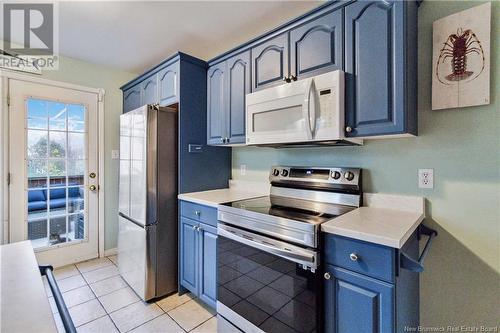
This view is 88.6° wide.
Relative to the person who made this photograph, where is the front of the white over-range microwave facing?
facing the viewer and to the left of the viewer

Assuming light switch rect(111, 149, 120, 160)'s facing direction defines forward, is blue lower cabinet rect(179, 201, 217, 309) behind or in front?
in front

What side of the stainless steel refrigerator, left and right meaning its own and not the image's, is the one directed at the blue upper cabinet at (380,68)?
left

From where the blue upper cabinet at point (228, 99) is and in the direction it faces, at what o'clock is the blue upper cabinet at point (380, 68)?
the blue upper cabinet at point (380, 68) is roughly at 9 o'clock from the blue upper cabinet at point (228, 99).

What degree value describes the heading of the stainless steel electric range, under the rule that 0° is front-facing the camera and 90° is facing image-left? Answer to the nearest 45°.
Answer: approximately 45°

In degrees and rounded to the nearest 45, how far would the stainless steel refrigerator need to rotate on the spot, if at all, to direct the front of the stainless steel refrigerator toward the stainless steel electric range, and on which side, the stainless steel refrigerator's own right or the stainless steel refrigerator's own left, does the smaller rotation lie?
approximately 90° to the stainless steel refrigerator's own left

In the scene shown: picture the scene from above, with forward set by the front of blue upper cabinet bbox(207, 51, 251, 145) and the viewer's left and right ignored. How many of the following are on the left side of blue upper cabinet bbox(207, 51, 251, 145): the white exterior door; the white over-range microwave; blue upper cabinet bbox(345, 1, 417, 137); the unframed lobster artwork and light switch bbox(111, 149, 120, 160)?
3

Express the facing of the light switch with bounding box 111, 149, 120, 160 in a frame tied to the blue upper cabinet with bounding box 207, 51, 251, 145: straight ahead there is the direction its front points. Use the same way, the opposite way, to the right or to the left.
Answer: to the left

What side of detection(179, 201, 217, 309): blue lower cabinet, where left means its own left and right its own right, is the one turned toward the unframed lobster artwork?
left

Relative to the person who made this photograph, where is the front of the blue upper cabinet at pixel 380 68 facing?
facing the viewer
